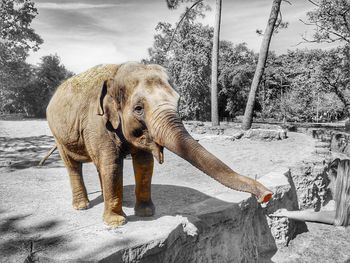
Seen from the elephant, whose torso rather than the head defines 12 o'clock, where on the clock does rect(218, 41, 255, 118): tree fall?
The tree is roughly at 8 o'clock from the elephant.

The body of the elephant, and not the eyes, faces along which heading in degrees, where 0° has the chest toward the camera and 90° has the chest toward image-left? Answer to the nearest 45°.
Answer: approximately 315°

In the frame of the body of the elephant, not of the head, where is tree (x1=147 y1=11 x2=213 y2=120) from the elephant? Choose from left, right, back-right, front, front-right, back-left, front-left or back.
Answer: back-left

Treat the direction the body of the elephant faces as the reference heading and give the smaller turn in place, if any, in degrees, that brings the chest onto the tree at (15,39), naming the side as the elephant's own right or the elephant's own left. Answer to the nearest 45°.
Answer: approximately 180°

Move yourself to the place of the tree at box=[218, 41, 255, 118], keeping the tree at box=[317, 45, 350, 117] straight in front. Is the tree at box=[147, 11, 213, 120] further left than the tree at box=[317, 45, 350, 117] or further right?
right

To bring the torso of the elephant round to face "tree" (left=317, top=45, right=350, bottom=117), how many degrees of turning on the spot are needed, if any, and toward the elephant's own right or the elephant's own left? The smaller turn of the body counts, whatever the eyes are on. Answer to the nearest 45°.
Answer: approximately 90° to the elephant's own left
